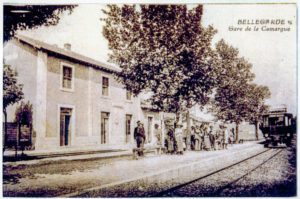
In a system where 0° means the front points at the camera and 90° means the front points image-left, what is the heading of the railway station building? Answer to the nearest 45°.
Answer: approximately 315°

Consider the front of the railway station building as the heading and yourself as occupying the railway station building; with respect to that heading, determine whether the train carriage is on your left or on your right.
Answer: on your left
